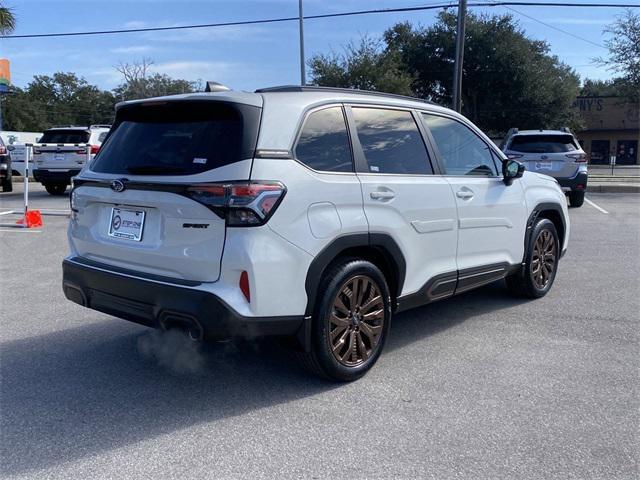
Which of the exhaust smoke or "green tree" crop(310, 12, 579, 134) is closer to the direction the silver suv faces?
the green tree

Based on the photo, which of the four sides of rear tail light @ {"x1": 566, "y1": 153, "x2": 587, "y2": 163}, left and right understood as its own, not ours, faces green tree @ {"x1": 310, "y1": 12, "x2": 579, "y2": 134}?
back

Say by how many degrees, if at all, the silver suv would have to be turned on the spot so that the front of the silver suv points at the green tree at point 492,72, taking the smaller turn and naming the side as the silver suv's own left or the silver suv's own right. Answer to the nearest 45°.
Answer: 0° — it already faces it

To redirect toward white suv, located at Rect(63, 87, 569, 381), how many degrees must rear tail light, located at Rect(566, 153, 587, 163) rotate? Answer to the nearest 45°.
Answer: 0° — it already faces it

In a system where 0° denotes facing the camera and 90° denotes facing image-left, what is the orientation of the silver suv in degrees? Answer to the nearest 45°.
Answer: approximately 180°

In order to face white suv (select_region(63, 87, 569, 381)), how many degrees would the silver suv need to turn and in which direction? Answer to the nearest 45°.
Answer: approximately 180°

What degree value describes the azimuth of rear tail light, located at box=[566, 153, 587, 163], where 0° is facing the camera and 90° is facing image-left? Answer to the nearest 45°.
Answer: approximately 0°

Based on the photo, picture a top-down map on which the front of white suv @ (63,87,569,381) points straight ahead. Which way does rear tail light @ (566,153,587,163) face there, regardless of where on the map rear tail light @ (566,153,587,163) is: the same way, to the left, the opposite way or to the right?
the opposite way

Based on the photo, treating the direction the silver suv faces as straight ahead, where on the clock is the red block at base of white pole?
The red block at base of white pole is roughly at 8 o'clock from the silver suv.

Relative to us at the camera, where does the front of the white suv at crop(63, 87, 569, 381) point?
facing away from the viewer and to the right of the viewer

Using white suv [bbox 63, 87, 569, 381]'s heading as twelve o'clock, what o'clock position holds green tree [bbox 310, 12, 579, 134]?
The green tree is roughly at 11 o'clock from the white suv.

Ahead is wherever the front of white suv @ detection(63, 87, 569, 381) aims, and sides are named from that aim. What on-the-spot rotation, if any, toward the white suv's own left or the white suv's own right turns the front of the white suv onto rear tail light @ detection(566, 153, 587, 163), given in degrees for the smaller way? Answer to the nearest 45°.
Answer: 0° — it already faces it
